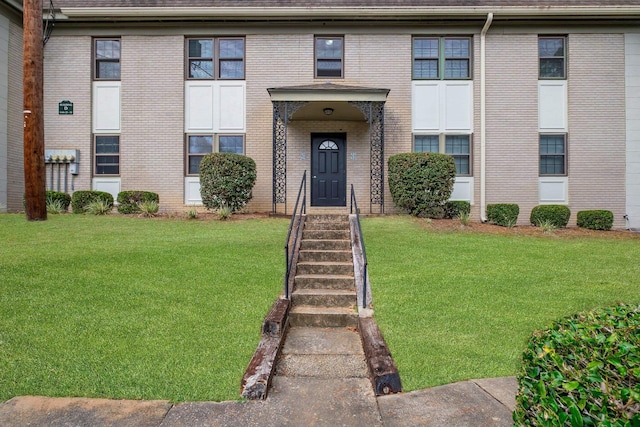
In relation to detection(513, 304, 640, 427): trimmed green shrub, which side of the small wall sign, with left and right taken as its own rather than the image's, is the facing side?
front

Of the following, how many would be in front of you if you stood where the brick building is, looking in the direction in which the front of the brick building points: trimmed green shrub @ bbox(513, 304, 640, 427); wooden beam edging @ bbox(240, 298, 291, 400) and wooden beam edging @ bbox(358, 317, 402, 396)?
3

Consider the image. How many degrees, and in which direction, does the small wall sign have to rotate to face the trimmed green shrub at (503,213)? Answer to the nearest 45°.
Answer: approximately 45° to its left

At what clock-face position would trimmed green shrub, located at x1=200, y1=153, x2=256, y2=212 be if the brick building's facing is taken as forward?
The trimmed green shrub is roughly at 2 o'clock from the brick building.

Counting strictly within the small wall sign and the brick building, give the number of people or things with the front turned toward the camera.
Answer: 2

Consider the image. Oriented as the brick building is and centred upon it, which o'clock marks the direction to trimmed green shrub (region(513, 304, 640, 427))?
The trimmed green shrub is roughly at 12 o'clock from the brick building.

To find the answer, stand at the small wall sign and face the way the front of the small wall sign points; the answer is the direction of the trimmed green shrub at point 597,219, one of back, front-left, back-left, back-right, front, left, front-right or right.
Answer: front-left

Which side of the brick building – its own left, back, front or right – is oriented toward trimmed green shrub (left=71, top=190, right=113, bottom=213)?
right
